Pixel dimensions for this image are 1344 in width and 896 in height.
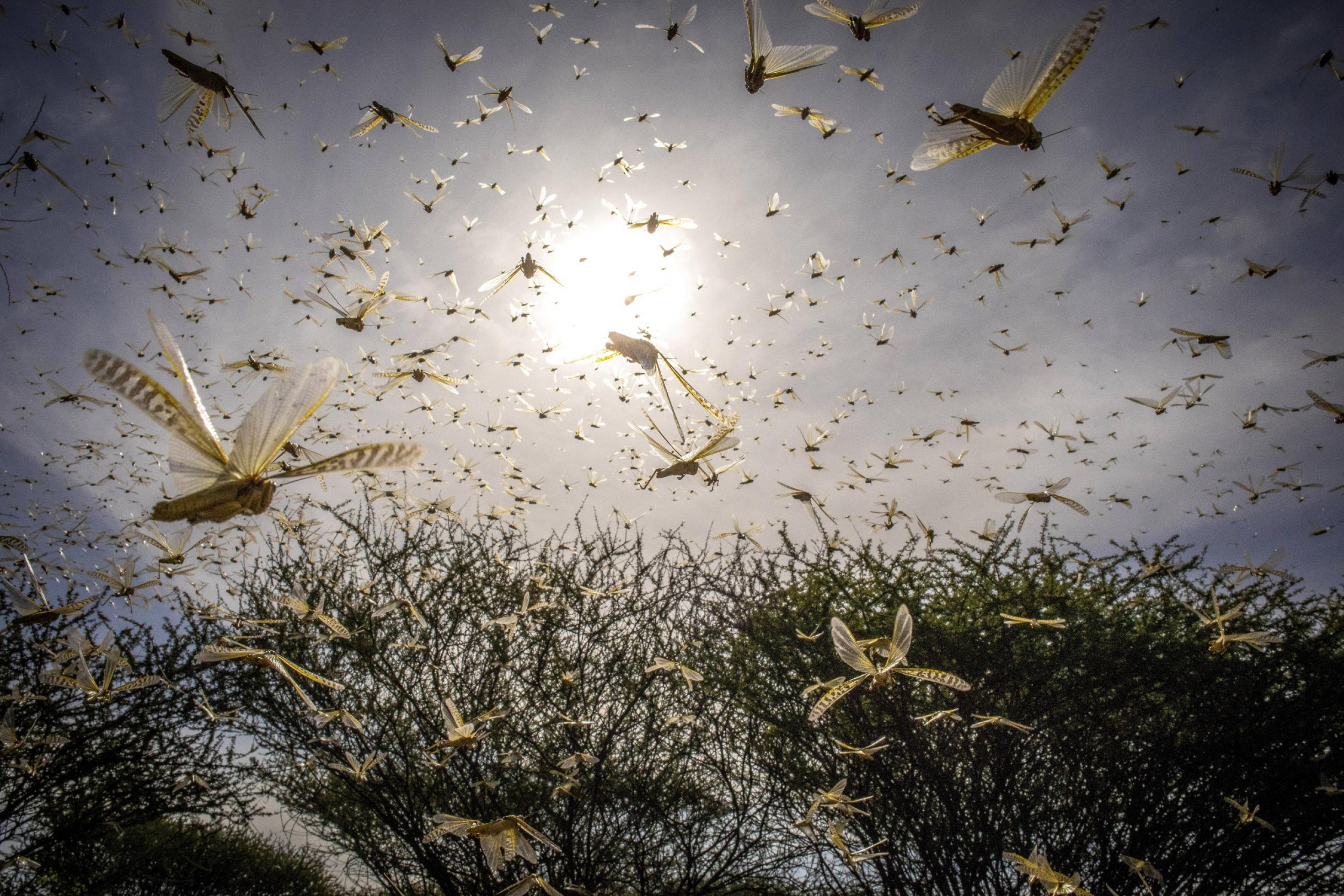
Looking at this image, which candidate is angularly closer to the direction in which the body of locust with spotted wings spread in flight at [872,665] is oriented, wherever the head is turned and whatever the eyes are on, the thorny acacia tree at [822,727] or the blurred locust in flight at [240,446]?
the blurred locust in flight

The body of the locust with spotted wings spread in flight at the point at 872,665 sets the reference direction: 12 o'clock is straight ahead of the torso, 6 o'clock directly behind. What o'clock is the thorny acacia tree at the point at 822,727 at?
The thorny acacia tree is roughly at 6 o'clock from the locust with spotted wings spread in flight.

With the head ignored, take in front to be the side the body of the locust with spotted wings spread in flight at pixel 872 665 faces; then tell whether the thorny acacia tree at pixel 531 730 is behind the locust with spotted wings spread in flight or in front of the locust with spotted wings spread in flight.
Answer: behind

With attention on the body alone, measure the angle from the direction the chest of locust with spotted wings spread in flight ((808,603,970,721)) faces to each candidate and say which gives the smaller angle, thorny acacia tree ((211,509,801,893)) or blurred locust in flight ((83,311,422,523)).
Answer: the blurred locust in flight
